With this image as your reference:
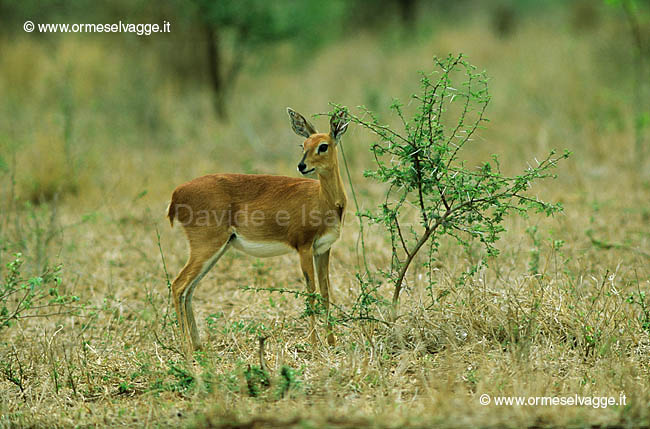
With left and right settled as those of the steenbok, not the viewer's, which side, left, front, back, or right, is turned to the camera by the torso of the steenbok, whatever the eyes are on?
right

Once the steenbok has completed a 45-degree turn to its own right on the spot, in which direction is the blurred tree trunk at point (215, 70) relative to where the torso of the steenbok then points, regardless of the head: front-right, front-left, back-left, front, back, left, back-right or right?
back-left
